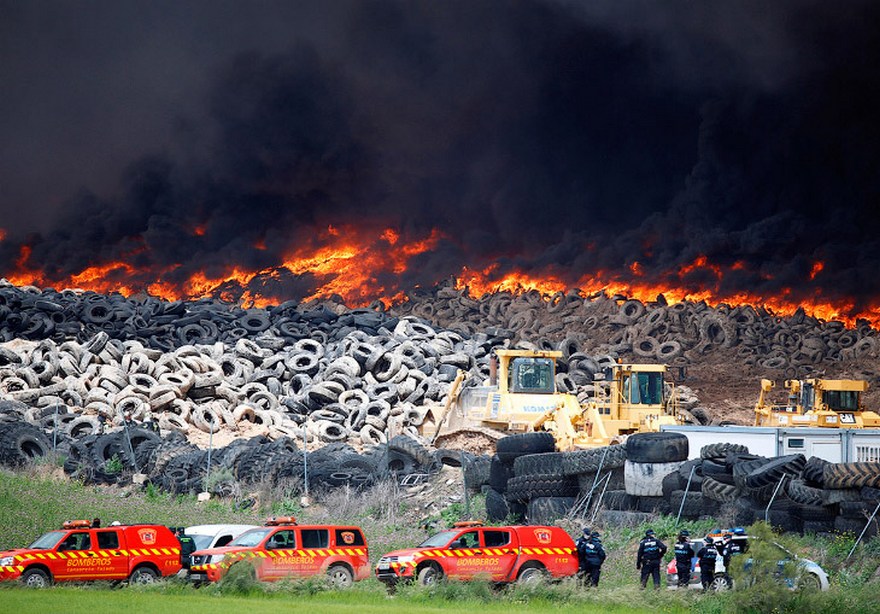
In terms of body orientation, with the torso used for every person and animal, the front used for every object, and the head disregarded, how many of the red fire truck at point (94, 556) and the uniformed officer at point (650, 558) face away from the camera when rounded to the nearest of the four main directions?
1

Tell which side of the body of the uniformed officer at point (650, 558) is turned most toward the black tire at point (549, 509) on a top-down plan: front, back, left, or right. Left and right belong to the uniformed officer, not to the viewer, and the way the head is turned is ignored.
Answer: front

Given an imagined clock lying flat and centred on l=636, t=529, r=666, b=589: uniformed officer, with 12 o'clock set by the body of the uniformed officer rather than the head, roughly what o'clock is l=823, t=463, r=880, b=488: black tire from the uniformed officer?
The black tire is roughly at 2 o'clock from the uniformed officer.

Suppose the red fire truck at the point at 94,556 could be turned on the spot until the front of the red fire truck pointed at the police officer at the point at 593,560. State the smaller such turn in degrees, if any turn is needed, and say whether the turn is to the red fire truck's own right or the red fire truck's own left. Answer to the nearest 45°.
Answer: approximately 180°

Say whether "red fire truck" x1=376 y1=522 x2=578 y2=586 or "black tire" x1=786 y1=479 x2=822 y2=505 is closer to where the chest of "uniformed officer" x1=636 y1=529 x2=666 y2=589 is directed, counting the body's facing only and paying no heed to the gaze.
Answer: the black tire

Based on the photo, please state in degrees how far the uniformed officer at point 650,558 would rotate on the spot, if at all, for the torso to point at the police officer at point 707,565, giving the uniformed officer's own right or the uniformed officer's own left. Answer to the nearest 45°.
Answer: approximately 135° to the uniformed officer's own right

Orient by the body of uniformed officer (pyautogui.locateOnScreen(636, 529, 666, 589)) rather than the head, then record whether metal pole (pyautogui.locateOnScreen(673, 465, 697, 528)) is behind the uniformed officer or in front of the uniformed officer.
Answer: in front

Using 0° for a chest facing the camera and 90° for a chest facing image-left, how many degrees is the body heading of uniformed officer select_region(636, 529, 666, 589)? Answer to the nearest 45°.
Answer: approximately 180°

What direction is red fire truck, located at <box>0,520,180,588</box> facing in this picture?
to the viewer's left

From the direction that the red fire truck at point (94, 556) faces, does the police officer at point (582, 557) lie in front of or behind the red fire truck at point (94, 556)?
behind

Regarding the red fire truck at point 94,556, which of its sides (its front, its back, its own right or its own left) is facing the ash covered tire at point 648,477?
back

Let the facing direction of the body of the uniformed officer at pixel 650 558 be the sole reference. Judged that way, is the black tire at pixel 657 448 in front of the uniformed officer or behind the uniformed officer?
in front

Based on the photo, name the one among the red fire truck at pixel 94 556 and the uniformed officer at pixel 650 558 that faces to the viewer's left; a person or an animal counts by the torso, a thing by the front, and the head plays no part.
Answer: the red fire truck
